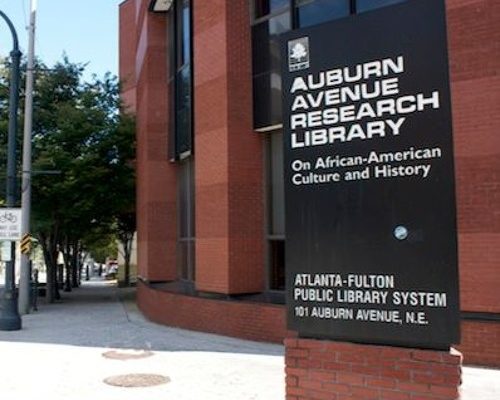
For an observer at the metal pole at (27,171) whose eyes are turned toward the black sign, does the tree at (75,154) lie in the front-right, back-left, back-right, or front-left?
back-left

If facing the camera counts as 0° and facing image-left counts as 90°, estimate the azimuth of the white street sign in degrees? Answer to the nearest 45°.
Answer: approximately 0°

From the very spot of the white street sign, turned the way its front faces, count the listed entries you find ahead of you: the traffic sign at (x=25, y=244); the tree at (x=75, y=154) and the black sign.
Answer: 1

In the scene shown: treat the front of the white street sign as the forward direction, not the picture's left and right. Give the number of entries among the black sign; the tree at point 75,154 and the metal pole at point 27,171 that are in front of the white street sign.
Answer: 1

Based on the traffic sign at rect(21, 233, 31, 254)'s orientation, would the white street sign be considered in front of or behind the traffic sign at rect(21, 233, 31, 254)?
in front
